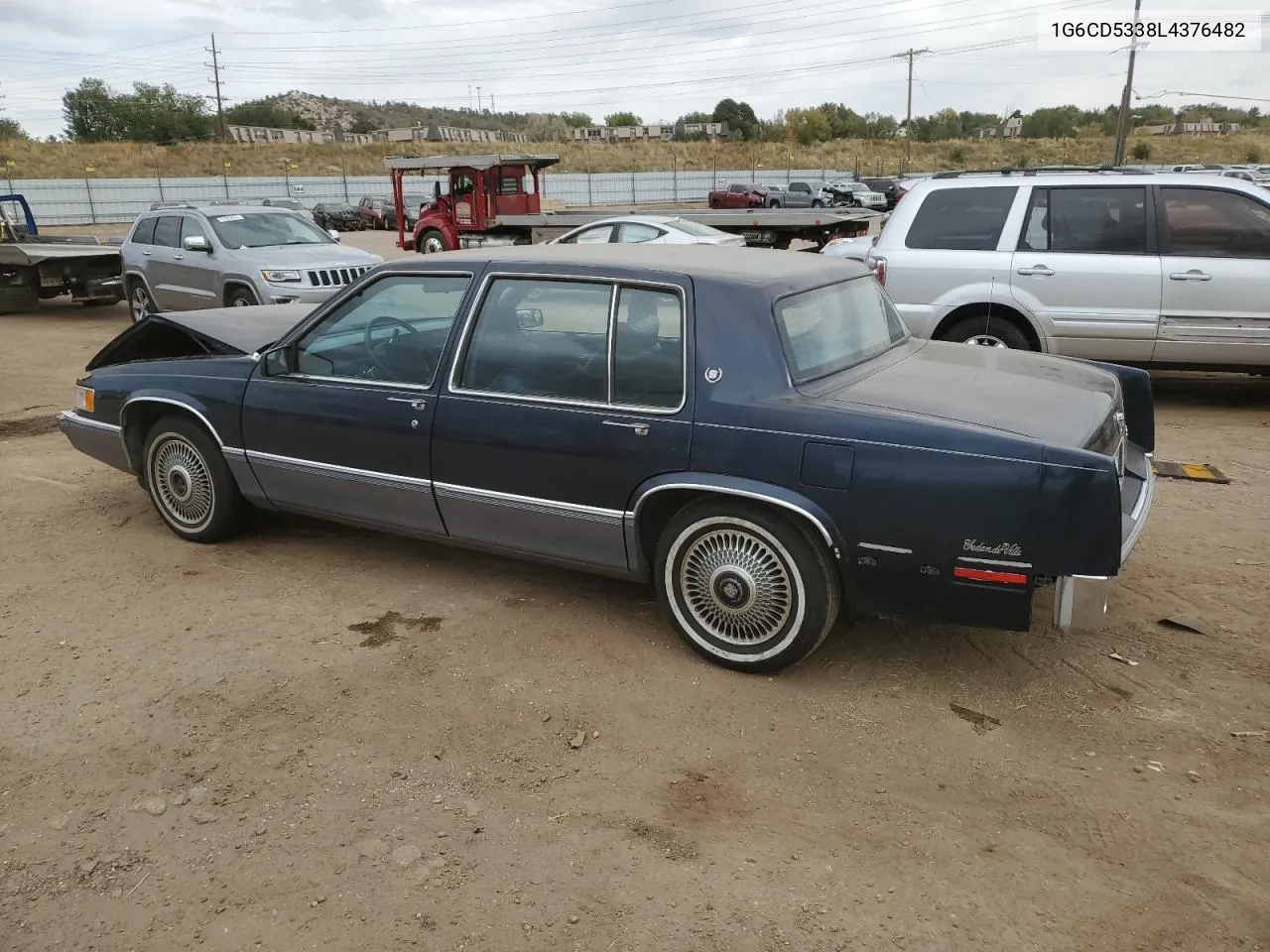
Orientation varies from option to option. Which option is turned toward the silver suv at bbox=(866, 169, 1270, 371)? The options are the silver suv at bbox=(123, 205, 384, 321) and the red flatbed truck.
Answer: the silver suv at bbox=(123, 205, 384, 321)

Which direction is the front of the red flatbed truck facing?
to the viewer's left

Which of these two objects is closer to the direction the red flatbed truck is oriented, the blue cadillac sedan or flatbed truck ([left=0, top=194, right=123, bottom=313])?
the flatbed truck

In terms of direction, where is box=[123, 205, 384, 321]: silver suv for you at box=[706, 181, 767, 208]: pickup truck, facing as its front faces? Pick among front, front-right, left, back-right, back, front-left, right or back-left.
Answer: front-right

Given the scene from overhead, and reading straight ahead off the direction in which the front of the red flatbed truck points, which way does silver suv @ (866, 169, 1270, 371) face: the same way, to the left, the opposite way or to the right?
the opposite way

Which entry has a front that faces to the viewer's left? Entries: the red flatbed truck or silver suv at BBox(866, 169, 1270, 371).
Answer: the red flatbed truck

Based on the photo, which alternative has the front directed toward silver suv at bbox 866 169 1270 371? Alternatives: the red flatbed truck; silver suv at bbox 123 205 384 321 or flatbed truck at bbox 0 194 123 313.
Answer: silver suv at bbox 123 205 384 321

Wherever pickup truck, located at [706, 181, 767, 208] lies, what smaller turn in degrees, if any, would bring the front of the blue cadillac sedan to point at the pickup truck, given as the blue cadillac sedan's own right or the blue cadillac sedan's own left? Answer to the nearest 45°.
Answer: approximately 45° to the blue cadillac sedan's own right

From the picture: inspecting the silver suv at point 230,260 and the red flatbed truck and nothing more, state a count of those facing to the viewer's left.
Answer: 1

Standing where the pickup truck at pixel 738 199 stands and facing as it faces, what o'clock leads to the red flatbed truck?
The red flatbed truck is roughly at 2 o'clock from the pickup truck.

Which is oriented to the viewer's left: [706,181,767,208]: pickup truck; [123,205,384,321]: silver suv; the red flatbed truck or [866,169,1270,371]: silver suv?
the red flatbed truck

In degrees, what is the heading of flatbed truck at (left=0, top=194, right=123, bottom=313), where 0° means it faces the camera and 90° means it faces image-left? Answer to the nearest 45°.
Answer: approximately 135°

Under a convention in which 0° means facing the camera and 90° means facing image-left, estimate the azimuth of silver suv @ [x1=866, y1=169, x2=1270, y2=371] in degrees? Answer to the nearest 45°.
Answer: approximately 270°

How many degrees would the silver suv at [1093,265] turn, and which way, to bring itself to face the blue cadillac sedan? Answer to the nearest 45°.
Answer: approximately 90° to its right
